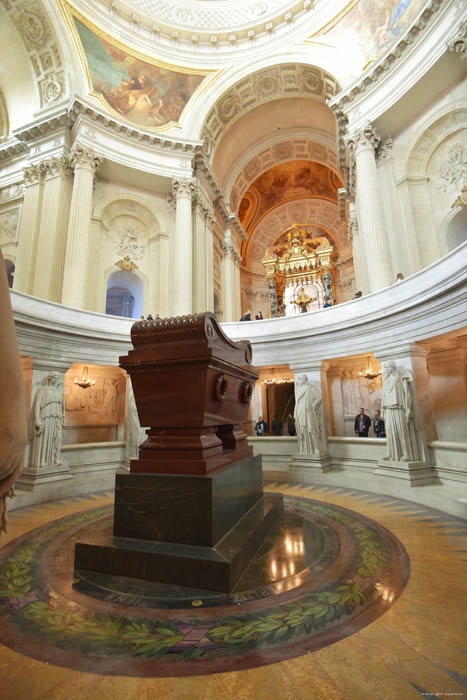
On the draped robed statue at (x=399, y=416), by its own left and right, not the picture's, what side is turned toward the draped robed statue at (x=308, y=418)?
right

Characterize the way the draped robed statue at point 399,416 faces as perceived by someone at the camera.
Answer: facing the viewer and to the left of the viewer

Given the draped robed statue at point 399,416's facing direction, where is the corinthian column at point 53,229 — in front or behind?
in front

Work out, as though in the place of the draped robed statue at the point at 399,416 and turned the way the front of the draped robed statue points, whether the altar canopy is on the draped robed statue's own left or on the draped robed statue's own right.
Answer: on the draped robed statue's own right

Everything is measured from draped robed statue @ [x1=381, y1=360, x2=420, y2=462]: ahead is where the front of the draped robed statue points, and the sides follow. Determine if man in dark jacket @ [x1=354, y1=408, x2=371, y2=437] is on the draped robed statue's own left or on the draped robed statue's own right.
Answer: on the draped robed statue's own right

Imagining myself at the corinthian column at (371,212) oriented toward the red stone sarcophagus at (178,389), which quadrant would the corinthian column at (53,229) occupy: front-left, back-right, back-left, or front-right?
front-right

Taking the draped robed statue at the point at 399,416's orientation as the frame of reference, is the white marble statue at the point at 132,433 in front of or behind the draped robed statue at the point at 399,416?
in front

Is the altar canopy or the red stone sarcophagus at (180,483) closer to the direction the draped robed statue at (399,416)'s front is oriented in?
the red stone sarcophagus

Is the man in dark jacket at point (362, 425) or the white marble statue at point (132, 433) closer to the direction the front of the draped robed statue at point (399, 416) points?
the white marble statue

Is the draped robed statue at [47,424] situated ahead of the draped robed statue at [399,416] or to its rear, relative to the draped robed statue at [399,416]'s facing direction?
ahead

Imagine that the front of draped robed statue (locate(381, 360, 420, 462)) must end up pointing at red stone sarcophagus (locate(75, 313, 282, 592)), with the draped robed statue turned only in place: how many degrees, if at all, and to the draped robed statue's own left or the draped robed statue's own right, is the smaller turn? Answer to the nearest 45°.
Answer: approximately 45° to the draped robed statue's own left
